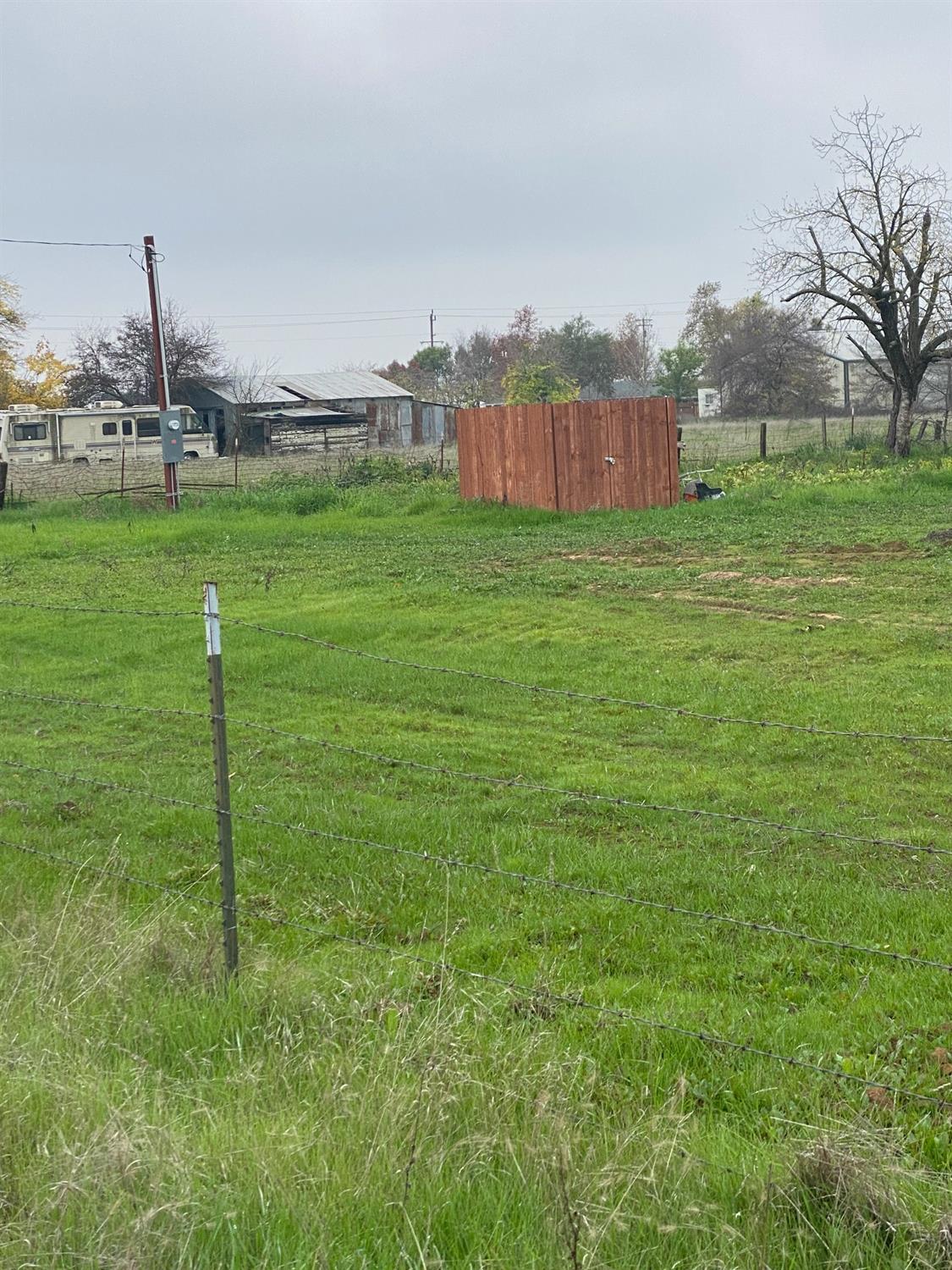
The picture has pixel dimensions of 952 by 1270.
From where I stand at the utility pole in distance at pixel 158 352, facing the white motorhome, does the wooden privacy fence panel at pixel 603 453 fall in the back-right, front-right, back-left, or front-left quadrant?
back-right

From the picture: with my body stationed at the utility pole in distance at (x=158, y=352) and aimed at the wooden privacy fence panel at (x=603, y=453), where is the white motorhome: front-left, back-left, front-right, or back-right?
back-left

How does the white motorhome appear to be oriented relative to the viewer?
to the viewer's right

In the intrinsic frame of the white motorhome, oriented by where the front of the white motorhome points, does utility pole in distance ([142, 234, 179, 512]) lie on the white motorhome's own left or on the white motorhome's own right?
on the white motorhome's own right
